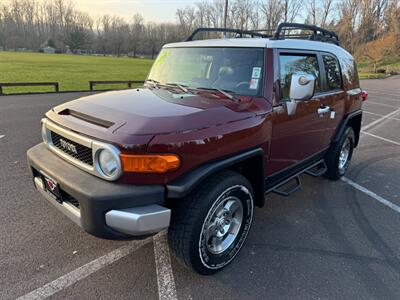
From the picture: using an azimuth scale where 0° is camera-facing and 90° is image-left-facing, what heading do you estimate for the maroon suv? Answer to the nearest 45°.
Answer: approximately 45°
